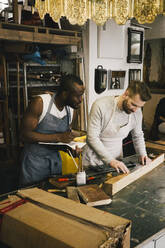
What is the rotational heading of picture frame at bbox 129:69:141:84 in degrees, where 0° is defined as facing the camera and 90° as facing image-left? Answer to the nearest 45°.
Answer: approximately 0°

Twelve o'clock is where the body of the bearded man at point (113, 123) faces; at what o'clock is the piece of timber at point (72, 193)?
The piece of timber is roughly at 2 o'clock from the bearded man.

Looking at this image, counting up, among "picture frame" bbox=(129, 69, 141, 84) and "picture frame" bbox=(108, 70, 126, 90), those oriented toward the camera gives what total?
2

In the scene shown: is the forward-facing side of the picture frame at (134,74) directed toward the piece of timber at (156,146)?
yes

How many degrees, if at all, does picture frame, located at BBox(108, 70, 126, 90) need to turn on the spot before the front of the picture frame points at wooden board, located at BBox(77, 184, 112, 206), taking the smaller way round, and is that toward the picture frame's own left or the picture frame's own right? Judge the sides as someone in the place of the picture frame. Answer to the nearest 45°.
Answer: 0° — it already faces it

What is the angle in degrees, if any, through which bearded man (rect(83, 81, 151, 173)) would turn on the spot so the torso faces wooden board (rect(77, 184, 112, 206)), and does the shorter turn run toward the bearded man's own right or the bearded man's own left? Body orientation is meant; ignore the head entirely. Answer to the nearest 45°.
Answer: approximately 45° to the bearded man's own right

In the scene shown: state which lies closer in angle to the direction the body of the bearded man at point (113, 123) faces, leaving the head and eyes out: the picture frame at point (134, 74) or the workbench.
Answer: the workbench
